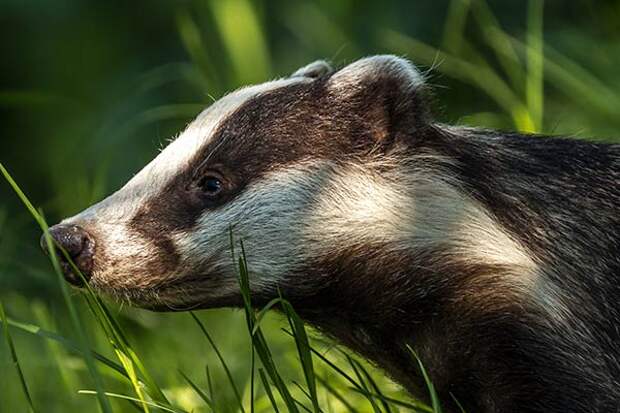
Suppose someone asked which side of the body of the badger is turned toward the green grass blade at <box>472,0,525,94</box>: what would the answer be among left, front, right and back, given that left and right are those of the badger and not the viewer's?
right

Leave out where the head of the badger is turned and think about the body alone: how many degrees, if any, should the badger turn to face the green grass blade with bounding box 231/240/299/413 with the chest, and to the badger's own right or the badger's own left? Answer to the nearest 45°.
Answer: approximately 45° to the badger's own left

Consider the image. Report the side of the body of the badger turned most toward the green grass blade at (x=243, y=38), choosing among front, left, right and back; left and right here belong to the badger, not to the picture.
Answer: right

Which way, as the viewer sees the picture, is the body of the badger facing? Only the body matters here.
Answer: to the viewer's left

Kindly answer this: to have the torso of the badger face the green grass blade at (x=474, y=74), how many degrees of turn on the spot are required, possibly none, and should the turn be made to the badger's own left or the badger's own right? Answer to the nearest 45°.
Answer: approximately 90° to the badger's own right
